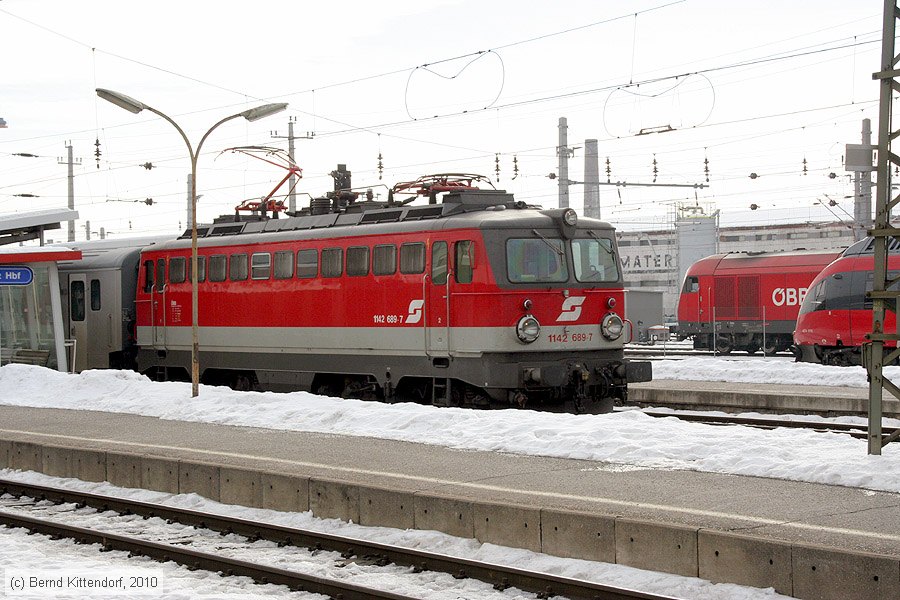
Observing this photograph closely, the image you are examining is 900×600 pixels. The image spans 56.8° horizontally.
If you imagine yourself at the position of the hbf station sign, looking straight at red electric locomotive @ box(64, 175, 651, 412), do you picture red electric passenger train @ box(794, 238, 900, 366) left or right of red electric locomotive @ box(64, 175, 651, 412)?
left

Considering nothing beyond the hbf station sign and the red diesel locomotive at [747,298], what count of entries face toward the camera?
1

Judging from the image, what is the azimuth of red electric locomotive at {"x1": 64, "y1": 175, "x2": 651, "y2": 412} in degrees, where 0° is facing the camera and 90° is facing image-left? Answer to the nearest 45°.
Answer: approximately 315°

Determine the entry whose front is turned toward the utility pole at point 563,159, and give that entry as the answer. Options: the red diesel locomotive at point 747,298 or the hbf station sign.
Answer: the red diesel locomotive

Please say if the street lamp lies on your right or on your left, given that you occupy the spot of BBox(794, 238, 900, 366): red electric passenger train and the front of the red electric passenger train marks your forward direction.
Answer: on your left

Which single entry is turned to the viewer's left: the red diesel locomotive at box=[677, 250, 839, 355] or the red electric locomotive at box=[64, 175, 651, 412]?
the red diesel locomotive at box=[677, 250, 839, 355]

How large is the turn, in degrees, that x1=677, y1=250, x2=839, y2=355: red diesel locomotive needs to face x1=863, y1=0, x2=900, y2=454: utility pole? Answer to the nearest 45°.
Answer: approximately 90° to its left

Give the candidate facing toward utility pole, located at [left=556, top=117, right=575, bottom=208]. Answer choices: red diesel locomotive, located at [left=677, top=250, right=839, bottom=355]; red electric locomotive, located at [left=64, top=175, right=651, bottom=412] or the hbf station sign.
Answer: red diesel locomotive, located at [left=677, top=250, right=839, bottom=355]

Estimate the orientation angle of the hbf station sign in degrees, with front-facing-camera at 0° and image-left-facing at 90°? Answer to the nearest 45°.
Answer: approximately 0°

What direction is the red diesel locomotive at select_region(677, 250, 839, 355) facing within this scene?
to the viewer's left

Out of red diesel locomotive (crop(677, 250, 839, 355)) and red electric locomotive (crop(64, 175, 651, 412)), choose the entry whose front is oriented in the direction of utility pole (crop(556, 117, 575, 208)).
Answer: red diesel locomotive (crop(677, 250, 839, 355))

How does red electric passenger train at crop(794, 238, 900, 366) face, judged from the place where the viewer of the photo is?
facing to the left of the viewer
